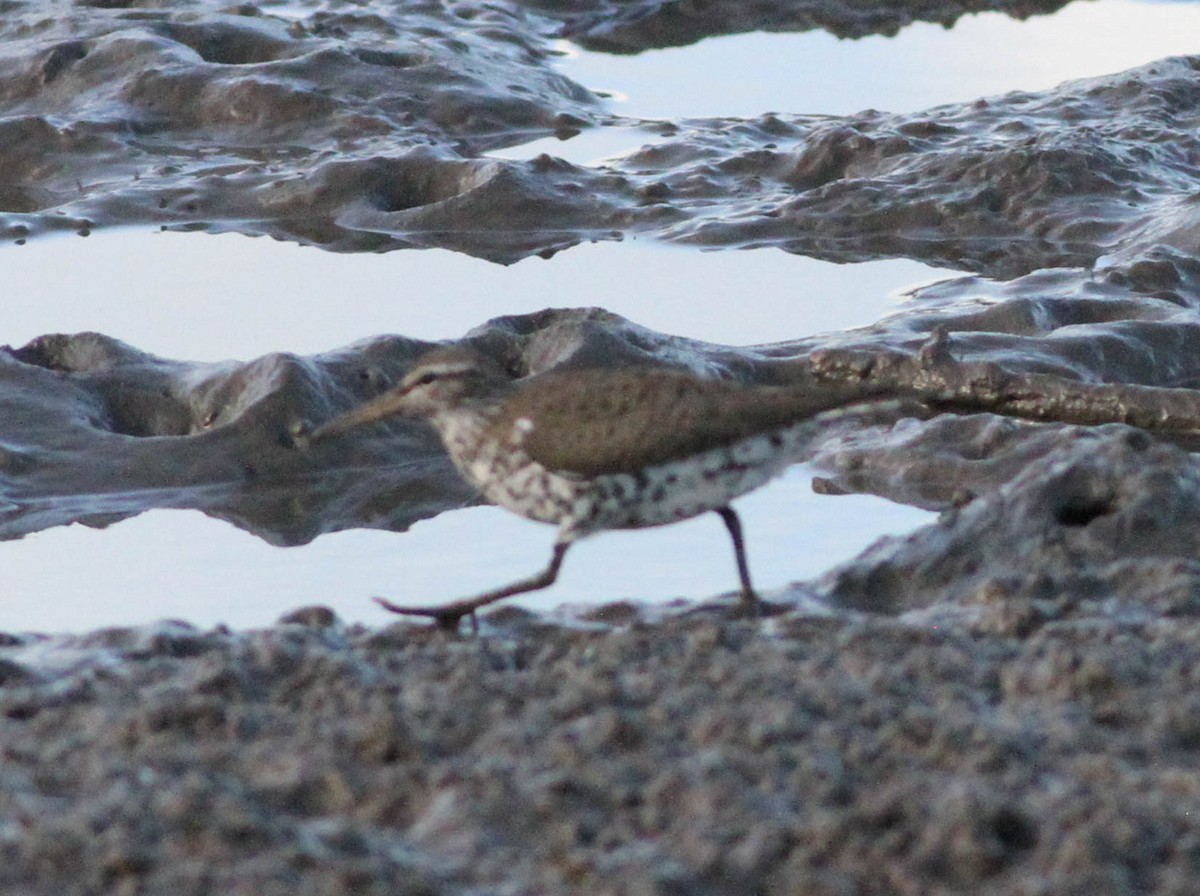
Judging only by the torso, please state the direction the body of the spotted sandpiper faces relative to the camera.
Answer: to the viewer's left
